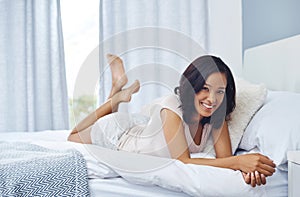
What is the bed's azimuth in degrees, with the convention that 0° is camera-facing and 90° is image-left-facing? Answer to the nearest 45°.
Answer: approximately 90°
